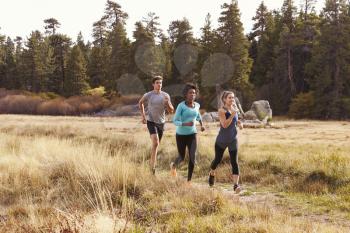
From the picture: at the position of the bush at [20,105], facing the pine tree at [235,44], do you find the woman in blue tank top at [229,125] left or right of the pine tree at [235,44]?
right

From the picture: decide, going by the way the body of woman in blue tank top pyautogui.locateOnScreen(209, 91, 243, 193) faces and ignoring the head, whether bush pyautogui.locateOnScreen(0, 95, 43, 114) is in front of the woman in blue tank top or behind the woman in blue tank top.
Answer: behind

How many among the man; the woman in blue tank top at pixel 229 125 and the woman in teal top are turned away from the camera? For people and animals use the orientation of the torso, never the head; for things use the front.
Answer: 0

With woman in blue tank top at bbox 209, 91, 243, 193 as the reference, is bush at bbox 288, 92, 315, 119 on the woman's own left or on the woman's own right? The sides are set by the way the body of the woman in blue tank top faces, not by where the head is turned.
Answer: on the woman's own left

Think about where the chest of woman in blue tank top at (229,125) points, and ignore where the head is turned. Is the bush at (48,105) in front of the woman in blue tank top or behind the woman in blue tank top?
behind

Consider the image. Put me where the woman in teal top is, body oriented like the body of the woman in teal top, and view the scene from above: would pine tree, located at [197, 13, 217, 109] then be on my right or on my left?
on my left

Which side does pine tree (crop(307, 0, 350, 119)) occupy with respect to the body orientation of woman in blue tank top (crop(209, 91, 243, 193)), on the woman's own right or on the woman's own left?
on the woman's own left

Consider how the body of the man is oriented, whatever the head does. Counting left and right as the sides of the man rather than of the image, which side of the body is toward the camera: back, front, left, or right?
front

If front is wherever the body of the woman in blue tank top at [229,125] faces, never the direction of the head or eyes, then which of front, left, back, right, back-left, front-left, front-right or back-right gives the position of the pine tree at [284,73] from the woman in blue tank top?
back-left

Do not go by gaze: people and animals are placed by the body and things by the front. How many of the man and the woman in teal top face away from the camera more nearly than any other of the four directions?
0

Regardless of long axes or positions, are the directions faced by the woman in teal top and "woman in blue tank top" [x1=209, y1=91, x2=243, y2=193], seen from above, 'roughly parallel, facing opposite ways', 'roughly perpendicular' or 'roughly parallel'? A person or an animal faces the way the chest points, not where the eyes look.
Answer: roughly parallel

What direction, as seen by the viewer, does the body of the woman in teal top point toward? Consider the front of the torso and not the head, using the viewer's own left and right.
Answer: facing the viewer and to the right of the viewer
